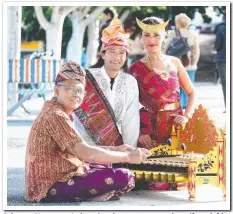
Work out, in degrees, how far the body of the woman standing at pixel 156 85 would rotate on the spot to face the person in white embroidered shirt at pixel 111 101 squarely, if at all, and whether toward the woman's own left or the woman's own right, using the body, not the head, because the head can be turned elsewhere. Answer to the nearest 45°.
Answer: approximately 45° to the woman's own right

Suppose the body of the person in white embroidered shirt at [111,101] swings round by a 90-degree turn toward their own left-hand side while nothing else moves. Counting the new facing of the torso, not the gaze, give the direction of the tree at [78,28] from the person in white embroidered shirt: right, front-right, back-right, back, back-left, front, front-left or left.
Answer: left

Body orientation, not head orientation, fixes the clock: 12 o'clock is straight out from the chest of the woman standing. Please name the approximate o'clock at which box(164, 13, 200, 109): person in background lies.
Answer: The person in background is roughly at 6 o'clock from the woman standing.

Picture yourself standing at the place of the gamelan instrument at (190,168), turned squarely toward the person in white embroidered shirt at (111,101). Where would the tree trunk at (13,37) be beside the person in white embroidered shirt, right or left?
right

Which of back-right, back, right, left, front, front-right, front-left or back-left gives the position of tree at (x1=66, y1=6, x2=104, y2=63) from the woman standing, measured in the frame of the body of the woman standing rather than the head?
back

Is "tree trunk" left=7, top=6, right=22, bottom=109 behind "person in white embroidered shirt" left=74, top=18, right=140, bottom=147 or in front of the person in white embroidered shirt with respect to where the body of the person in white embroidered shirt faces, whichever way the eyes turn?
behind

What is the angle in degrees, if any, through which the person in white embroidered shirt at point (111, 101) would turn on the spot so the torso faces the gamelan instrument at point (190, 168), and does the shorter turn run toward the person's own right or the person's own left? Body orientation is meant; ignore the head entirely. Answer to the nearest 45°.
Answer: approximately 45° to the person's own left

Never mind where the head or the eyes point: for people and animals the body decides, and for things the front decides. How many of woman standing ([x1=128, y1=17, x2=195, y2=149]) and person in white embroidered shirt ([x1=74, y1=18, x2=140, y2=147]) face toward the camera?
2

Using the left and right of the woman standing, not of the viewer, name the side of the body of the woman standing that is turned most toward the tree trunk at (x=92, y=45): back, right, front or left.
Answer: back
